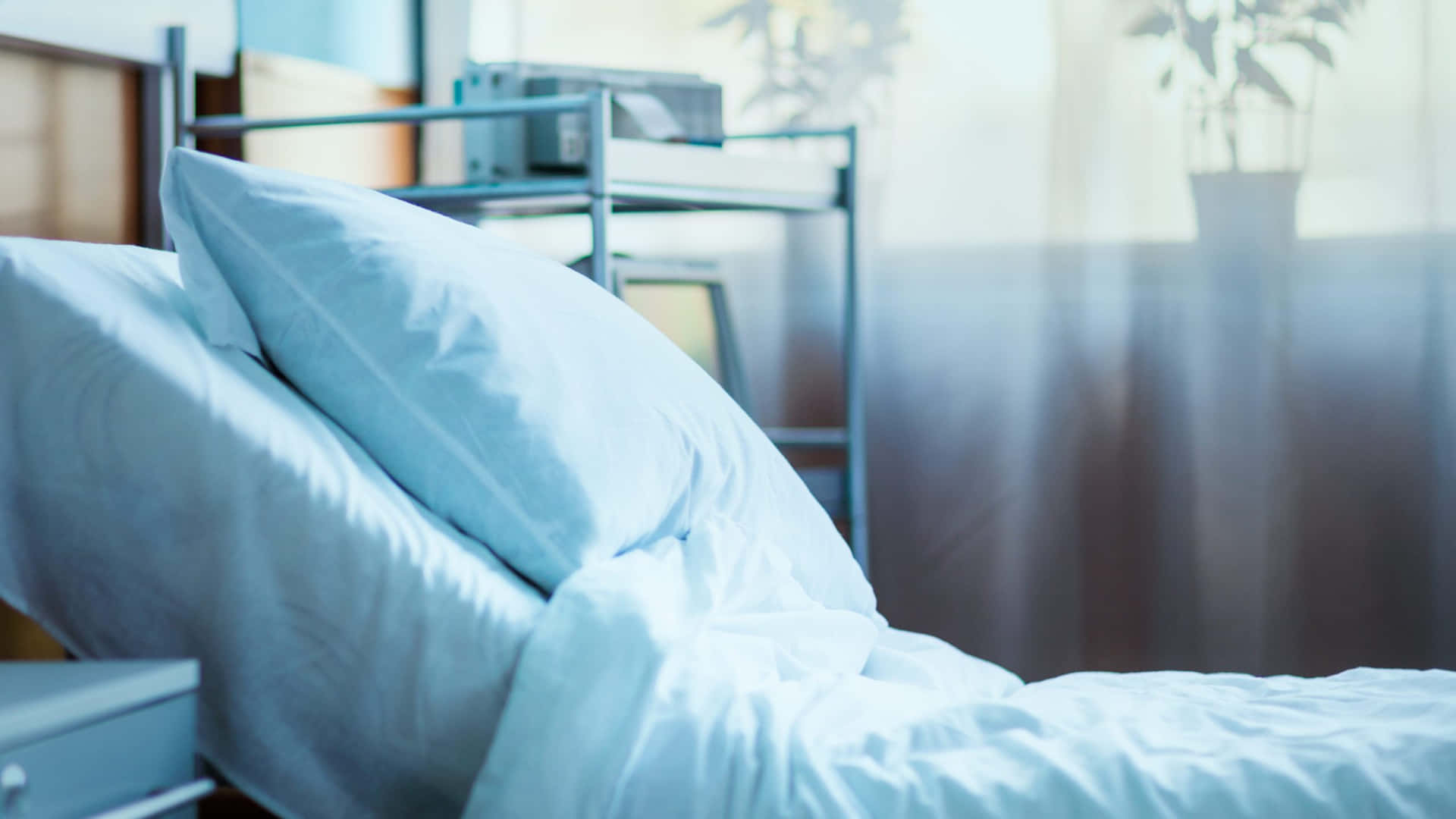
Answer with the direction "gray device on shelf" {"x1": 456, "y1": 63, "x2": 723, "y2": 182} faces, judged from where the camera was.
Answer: facing the viewer and to the right of the viewer

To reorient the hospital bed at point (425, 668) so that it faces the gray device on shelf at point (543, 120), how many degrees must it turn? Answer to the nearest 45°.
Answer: approximately 90° to its left

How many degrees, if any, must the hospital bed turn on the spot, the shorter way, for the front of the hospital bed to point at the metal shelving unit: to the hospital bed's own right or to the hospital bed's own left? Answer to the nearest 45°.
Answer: approximately 90° to the hospital bed's own left

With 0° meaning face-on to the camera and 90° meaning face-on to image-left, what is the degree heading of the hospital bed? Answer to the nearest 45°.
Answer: approximately 270°
